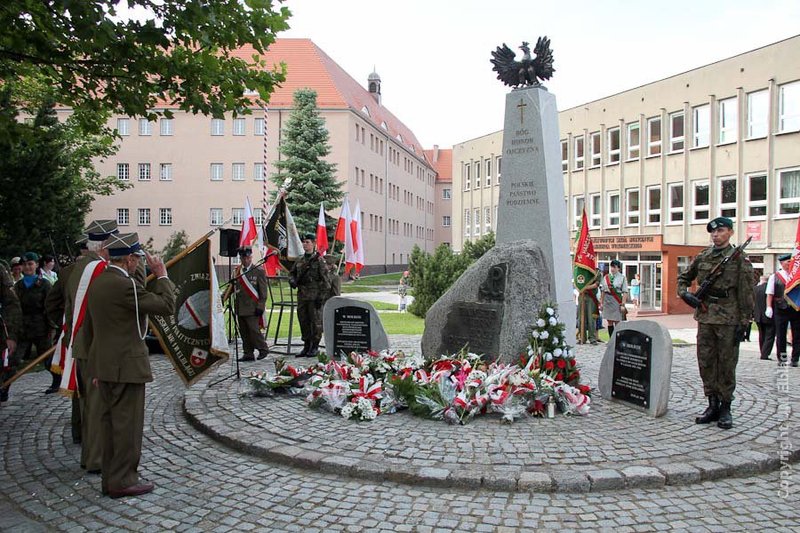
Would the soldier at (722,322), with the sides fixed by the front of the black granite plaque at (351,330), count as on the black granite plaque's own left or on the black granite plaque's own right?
on the black granite plaque's own left

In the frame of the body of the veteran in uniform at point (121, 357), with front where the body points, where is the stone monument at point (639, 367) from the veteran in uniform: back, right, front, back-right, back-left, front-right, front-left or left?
front-right

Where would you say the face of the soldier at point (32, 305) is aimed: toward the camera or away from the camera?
toward the camera

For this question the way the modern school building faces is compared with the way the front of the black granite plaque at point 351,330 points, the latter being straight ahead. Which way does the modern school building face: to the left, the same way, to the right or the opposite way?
to the right

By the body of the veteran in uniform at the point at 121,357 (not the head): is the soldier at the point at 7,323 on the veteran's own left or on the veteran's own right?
on the veteran's own left

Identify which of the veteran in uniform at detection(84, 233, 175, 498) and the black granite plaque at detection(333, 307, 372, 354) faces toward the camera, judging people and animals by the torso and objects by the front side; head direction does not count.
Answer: the black granite plaque

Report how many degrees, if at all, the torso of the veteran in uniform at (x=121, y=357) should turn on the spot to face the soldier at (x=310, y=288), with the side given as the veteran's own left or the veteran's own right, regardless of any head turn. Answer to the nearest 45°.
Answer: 0° — they already face them

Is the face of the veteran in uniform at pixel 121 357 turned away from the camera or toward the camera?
away from the camera

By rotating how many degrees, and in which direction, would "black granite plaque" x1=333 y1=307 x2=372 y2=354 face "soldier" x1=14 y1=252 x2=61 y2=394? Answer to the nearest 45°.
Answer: approximately 90° to its right

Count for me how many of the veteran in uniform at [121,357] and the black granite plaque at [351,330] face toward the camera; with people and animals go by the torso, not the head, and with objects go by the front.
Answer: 1

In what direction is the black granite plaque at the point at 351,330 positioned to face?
toward the camera

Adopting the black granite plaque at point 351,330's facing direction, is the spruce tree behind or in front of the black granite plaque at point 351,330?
behind

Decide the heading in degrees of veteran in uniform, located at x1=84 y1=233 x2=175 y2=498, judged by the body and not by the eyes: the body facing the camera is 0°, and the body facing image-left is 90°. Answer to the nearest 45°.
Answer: approximately 225°

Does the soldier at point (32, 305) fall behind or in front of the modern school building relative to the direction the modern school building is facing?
in front

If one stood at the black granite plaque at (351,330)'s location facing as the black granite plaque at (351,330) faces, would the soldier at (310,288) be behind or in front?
behind

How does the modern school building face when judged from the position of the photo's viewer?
facing the viewer and to the left of the viewer

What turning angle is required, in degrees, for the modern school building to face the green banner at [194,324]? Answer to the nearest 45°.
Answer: approximately 45° to its left

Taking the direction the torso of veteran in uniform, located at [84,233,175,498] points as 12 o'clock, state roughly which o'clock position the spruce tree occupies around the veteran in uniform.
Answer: The spruce tree is roughly at 11 o'clock from the veteran in uniform.
